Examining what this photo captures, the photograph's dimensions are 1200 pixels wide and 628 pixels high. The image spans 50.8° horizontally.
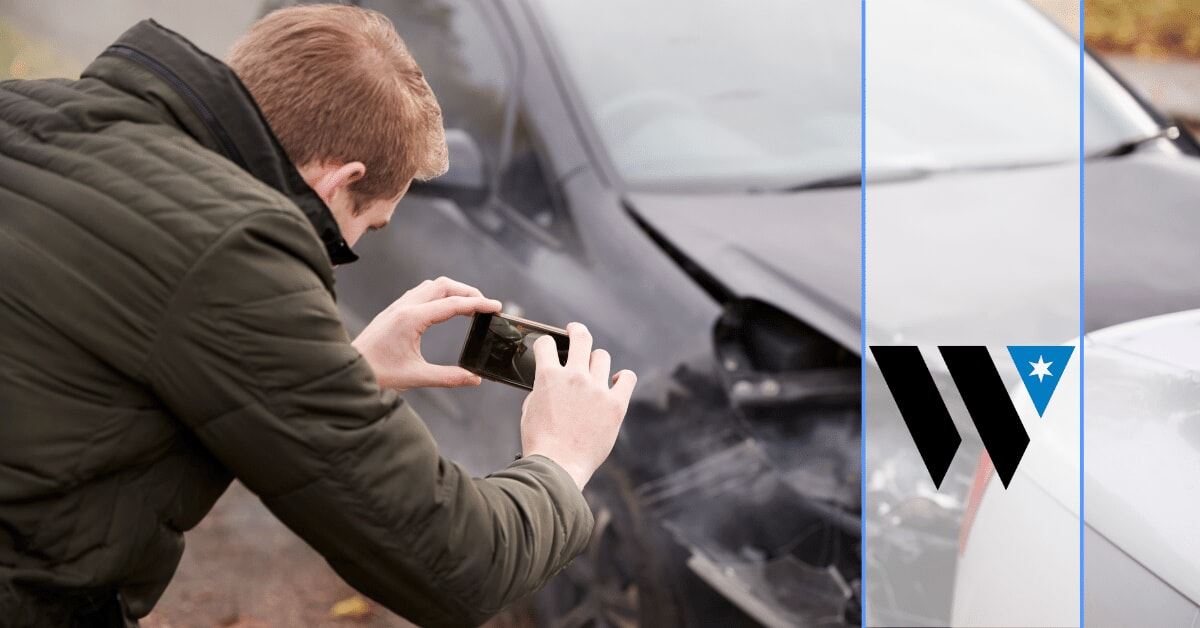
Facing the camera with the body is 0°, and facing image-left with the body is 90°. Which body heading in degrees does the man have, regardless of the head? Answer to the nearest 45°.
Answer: approximately 225°

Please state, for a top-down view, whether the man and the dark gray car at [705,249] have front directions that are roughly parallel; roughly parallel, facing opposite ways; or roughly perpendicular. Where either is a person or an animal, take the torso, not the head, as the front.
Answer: roughly perpendicular

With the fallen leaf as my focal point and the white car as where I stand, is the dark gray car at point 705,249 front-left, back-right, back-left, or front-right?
front-right

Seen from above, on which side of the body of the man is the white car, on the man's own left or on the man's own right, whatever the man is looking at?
on the man's own right

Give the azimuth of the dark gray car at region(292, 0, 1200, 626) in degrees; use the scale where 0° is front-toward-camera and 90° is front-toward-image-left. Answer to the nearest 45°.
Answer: approximately 315°

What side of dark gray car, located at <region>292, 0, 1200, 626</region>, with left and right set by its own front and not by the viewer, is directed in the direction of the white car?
front

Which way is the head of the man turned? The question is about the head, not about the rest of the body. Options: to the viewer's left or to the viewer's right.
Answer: to the viewer's right

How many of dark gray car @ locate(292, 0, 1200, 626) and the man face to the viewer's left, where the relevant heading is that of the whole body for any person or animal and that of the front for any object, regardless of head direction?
0

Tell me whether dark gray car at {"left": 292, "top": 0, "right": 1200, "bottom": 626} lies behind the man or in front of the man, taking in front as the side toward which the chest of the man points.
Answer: in front
